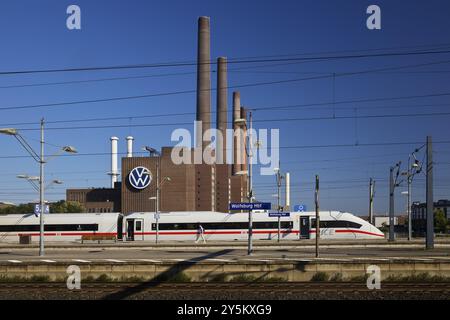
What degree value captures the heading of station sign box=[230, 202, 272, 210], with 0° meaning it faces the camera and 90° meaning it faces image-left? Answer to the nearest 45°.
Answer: approximately 0°
